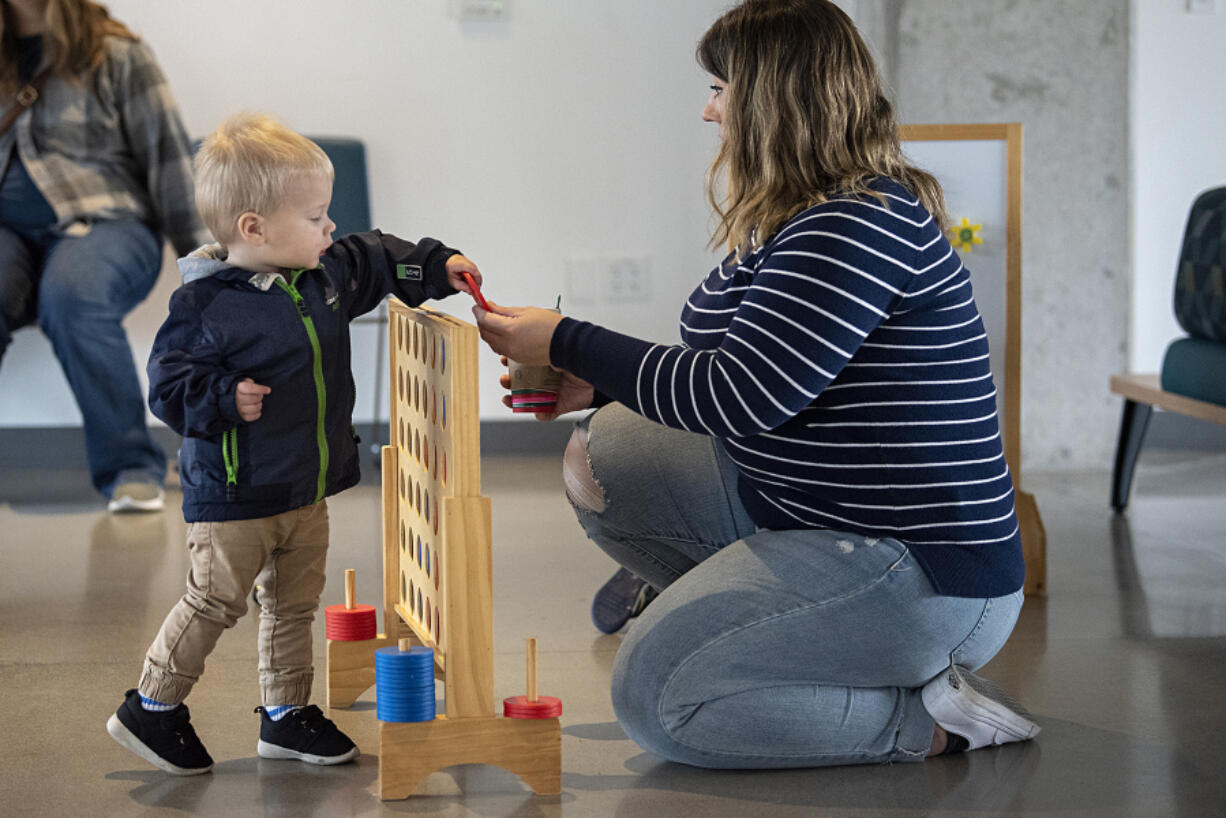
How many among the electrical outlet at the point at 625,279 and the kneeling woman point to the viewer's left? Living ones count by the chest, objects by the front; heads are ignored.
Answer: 1

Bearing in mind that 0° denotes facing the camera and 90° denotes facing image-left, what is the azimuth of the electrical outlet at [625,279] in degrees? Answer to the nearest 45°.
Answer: approximately 0°

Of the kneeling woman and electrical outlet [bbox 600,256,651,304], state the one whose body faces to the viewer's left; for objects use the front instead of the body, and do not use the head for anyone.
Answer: the kneeling woman

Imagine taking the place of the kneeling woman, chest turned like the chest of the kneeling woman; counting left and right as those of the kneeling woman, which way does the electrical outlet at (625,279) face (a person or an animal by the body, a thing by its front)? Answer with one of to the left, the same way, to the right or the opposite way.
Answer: to the left

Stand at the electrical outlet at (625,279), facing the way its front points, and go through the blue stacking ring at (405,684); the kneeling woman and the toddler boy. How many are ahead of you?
3

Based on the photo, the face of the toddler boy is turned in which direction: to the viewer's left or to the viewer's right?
to the viewer's right

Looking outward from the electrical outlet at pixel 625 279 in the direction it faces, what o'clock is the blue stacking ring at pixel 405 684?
The blue stacking ring is roughly at 12 o'clock from the electrical outlet.

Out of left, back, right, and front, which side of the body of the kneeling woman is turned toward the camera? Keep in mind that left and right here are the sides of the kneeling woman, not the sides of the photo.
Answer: left
